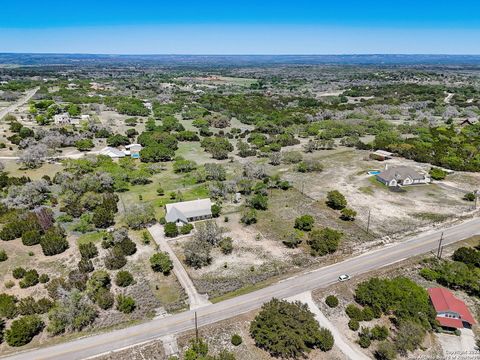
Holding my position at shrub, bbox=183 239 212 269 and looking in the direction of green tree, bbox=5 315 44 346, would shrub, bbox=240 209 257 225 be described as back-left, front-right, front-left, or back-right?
back-right

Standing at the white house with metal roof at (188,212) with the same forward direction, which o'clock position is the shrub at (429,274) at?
The shrub is roughly at 10 o'clock from the white house with metal roof.

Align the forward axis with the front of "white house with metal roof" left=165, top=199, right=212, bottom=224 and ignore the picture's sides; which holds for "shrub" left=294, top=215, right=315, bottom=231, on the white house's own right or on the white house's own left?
on the white house's own left

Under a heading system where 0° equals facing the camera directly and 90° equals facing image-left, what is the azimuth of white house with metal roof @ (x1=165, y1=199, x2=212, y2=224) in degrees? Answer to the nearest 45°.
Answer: approximately 0°

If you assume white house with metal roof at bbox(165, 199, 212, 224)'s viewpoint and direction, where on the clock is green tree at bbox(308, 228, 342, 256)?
The green tree is roughly at 10 o'clock from the white house with metal roof.

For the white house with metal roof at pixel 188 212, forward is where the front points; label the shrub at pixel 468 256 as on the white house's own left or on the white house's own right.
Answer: on the white house's own left

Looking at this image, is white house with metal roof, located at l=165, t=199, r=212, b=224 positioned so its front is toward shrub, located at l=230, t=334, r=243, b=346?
yes

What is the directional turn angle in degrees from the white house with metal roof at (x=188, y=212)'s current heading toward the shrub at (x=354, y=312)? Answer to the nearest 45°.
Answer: approximately 45° to its left

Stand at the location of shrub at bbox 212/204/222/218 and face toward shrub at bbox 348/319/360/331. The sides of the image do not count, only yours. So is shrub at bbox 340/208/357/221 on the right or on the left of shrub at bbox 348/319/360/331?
left

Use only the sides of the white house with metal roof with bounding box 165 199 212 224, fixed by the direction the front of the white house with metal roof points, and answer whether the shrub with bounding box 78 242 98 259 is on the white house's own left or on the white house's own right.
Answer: on the white house's own right

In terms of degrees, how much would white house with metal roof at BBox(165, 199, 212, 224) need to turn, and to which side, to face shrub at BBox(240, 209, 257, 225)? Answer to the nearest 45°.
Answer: approximately 90° to its left
